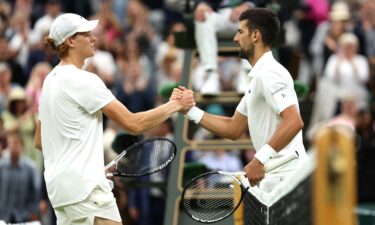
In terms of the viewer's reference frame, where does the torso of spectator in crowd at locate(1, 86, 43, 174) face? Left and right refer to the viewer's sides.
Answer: facing the viewer

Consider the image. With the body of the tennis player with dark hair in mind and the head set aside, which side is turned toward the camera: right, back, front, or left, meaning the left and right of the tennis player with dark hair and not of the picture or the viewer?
left

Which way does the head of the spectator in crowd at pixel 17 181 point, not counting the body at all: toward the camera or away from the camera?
toward the camera

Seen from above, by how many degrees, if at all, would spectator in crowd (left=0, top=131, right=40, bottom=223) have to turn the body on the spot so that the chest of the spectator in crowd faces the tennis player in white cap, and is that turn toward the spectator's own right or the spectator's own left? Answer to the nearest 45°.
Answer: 0° — they already face them

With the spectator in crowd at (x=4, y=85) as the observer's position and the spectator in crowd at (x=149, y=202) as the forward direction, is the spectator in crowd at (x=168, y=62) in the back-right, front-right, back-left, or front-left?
front-left

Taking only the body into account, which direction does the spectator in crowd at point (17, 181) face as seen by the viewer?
toward the camera

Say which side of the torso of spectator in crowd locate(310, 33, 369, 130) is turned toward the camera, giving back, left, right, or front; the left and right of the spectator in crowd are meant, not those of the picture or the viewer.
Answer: front

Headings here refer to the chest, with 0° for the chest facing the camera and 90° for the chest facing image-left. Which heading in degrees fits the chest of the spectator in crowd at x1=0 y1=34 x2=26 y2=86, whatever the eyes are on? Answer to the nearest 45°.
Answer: approximately 0°

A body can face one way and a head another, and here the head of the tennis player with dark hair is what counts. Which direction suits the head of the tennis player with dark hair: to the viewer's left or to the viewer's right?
to the viewer's left

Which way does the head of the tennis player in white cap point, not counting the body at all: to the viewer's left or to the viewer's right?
to the viewer's right

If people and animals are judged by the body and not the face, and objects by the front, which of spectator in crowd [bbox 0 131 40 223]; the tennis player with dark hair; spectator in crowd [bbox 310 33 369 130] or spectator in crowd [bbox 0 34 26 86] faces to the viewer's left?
the tennis player with dark hair
